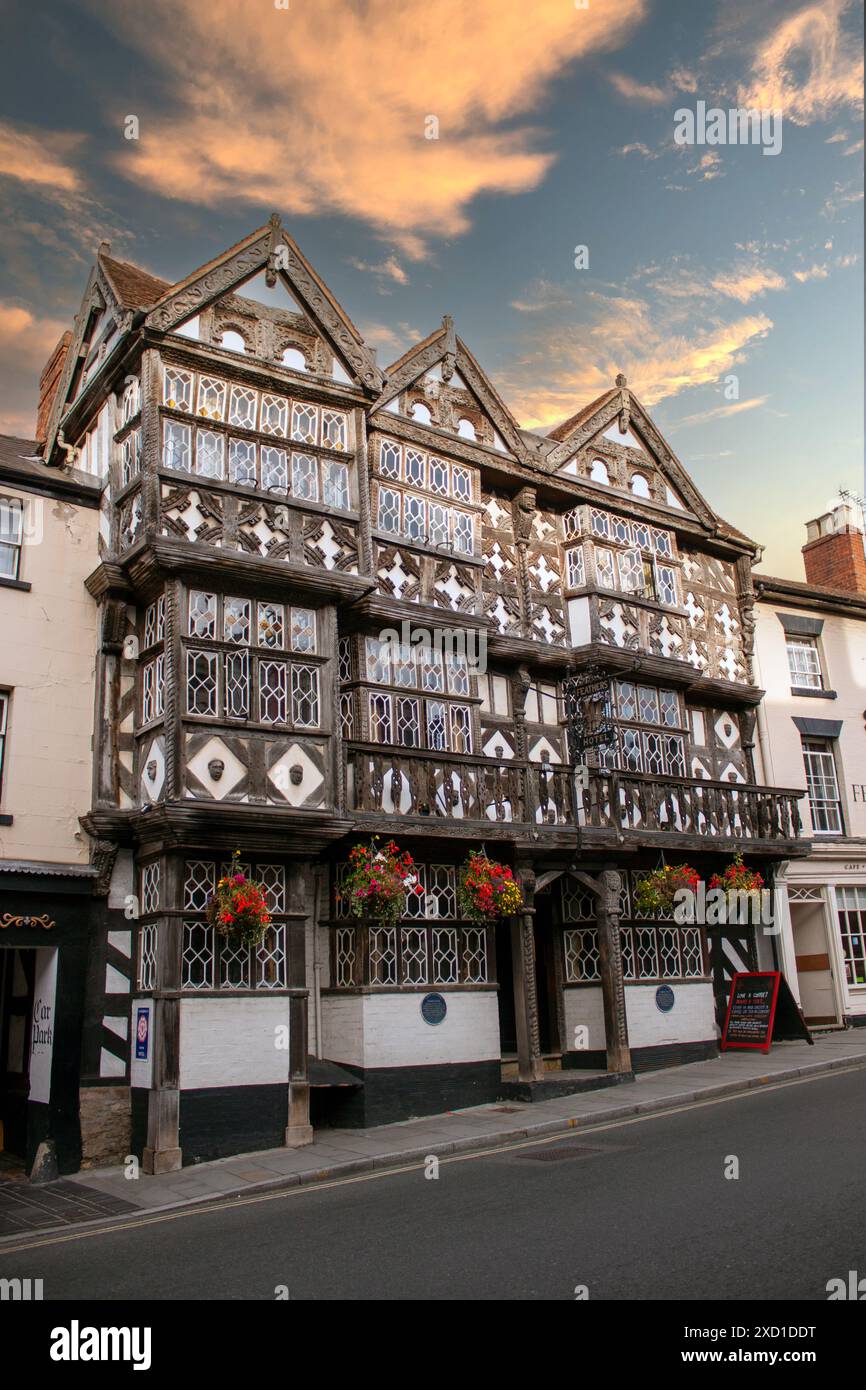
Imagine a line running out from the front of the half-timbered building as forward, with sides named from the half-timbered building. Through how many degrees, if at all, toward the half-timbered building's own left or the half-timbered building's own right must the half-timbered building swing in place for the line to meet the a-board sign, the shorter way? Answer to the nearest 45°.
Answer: approximately 90° to the half-timbered building's own left

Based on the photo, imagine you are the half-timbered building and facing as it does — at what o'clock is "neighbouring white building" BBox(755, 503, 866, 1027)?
The neighbouring white building is roughly at 9 o'clock from the half-timbered building.

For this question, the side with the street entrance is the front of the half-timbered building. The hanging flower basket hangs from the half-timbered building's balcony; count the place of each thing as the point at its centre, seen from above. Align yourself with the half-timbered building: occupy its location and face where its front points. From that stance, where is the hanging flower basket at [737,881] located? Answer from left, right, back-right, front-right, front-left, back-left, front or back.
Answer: left

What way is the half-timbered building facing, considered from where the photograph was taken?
facing the viewer and to the right of the viewer
